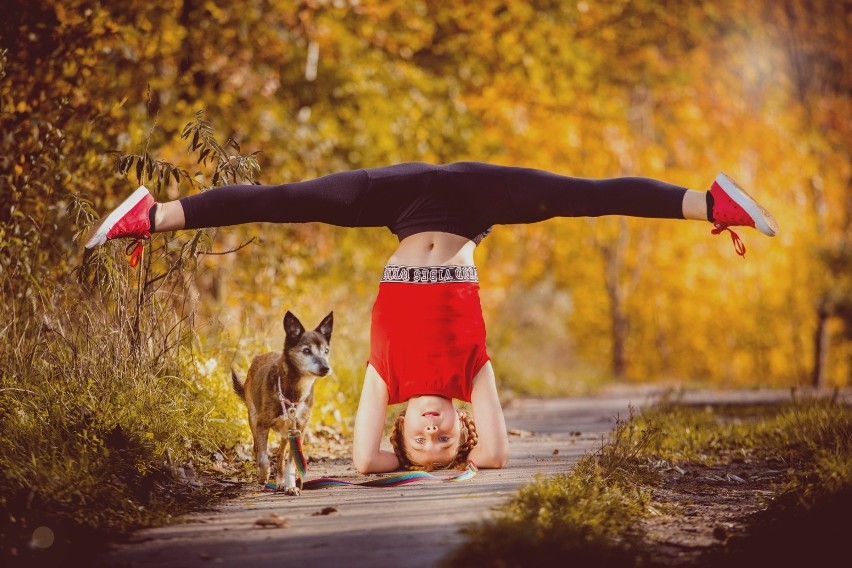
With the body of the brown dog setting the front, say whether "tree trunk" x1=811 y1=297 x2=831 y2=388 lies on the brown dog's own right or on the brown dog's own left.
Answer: on the brown dog's own left

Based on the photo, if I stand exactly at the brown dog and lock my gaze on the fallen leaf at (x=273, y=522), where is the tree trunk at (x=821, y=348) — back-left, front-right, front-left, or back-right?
back-left

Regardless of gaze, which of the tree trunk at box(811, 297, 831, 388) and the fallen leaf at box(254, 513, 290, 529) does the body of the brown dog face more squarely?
the fallen leaf

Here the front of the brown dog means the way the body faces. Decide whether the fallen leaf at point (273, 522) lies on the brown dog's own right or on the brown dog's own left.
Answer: on the brown dog's own right

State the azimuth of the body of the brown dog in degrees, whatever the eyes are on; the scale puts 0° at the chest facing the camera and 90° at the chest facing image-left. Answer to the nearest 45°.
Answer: approximately 315°
